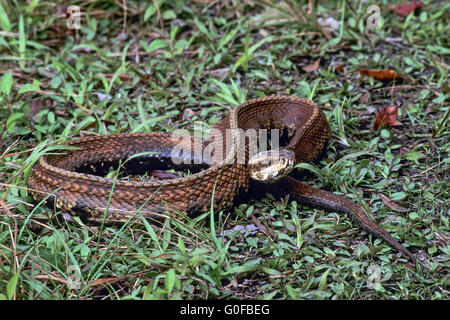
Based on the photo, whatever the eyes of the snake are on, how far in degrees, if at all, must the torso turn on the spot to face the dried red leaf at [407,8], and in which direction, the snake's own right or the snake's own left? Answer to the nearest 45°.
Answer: approximately 180°

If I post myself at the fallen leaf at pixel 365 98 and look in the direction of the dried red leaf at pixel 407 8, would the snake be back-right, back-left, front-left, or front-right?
back-left

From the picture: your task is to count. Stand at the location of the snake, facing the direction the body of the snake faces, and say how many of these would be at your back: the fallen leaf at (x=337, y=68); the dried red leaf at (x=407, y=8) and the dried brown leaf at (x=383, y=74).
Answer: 3

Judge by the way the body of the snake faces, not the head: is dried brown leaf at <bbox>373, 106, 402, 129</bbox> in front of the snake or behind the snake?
behind

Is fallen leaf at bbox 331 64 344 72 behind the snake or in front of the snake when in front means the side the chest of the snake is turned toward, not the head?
behind

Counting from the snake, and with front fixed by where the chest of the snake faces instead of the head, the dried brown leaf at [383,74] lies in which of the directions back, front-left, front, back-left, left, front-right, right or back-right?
back
